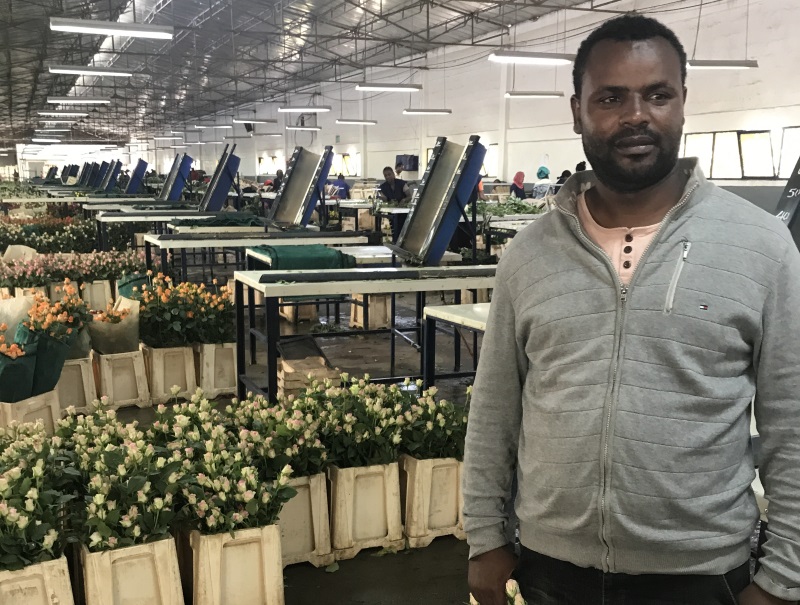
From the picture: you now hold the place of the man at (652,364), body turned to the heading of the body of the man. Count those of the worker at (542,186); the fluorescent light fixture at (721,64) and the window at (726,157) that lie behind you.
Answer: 3

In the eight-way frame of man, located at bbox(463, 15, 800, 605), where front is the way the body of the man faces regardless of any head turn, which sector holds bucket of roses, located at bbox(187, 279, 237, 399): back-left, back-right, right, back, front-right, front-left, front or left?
back-right

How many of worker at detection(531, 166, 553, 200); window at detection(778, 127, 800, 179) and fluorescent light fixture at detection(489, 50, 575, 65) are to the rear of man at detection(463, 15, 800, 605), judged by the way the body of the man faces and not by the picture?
3

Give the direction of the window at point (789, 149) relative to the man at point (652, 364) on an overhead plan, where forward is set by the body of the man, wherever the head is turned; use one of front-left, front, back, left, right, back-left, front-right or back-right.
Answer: back

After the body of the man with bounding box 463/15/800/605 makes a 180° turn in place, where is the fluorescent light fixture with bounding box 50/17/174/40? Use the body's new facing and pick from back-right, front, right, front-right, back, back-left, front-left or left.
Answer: front-left

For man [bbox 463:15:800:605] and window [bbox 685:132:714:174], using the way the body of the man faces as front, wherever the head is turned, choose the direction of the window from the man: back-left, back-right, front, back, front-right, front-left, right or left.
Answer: back

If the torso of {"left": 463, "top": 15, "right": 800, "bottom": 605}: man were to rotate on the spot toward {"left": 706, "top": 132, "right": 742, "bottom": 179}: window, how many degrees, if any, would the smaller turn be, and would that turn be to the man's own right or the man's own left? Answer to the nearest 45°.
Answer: approximately 180°

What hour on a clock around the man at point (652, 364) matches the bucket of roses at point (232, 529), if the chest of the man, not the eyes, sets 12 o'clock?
The bucket of roses is roughly at 4 o'clock from the man.

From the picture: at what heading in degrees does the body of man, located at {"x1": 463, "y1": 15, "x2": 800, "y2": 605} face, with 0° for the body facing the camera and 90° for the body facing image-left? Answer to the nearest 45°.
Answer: approximately 0°

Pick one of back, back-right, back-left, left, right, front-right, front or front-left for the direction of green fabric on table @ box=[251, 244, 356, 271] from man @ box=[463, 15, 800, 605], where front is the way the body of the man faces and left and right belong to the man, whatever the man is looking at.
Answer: back-right

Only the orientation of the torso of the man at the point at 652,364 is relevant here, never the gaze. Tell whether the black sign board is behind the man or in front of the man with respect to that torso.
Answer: behind

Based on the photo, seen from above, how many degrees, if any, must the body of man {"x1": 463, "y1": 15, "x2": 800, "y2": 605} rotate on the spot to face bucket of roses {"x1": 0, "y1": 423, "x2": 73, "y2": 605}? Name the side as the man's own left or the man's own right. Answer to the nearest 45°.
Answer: approximately 90° to the man's own right
